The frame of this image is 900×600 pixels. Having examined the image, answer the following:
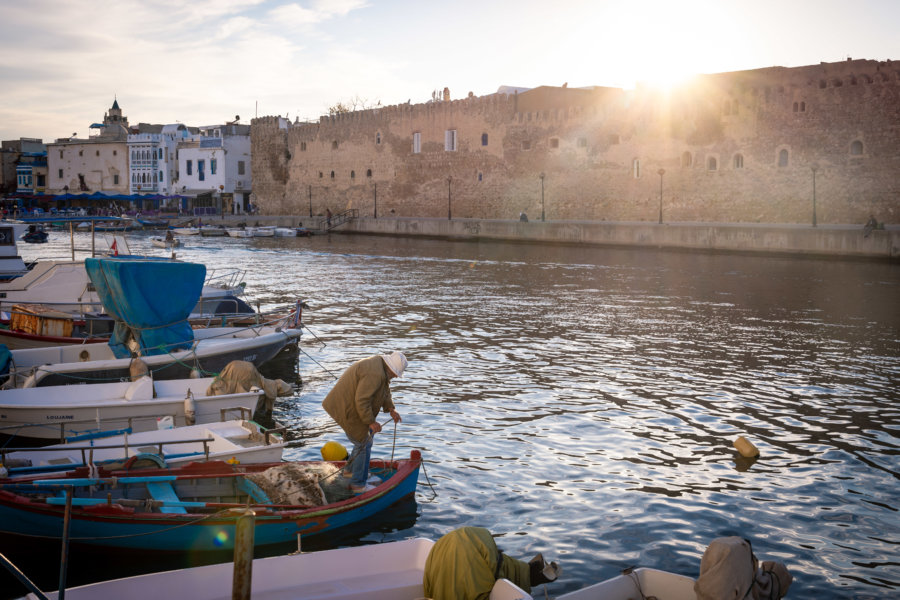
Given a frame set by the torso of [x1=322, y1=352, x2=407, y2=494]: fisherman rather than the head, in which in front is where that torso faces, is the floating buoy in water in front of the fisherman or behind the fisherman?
in front

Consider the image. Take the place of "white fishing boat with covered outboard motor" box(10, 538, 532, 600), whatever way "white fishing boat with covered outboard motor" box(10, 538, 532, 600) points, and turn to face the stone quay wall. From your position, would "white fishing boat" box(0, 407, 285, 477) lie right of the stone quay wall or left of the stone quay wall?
left

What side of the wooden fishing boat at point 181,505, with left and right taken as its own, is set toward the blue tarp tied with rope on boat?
left

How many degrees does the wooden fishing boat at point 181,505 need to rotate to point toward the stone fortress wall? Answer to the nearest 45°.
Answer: approximately 45° to its left

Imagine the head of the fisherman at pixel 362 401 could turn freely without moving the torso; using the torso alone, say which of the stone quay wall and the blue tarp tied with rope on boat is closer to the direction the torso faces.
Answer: the stone quay wall

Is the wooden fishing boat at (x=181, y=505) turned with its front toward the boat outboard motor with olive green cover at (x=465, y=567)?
no

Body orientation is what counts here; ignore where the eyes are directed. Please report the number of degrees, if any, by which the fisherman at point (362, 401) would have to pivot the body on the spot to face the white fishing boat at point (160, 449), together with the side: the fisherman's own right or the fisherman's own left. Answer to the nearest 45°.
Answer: approximately 135° to the fisherman's own left

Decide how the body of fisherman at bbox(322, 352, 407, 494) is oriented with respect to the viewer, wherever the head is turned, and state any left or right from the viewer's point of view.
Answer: facing to the right of the viewer

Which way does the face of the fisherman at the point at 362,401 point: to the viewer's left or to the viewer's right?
to the viewer's right

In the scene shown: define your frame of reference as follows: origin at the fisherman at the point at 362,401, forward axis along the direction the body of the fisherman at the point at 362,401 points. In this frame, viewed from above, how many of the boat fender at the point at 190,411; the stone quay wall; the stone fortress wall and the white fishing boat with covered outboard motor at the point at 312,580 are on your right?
1

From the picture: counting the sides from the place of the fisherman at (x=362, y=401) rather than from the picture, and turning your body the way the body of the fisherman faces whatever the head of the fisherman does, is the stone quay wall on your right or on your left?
on your left

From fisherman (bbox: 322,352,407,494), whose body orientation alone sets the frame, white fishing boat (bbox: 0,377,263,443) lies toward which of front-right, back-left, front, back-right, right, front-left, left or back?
back-left

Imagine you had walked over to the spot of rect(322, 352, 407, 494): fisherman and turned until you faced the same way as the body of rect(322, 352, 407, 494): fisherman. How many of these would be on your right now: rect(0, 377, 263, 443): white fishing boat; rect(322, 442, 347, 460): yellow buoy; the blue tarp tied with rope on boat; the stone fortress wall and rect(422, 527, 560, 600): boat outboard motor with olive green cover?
1

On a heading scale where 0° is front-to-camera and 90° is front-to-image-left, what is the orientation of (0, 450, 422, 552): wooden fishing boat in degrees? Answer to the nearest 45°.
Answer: approximately 270°

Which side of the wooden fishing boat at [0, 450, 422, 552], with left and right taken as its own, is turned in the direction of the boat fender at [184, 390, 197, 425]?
left

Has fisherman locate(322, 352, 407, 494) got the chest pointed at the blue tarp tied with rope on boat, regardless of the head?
no
